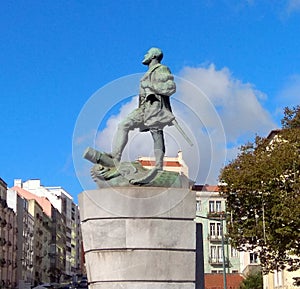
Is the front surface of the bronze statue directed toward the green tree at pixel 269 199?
no
